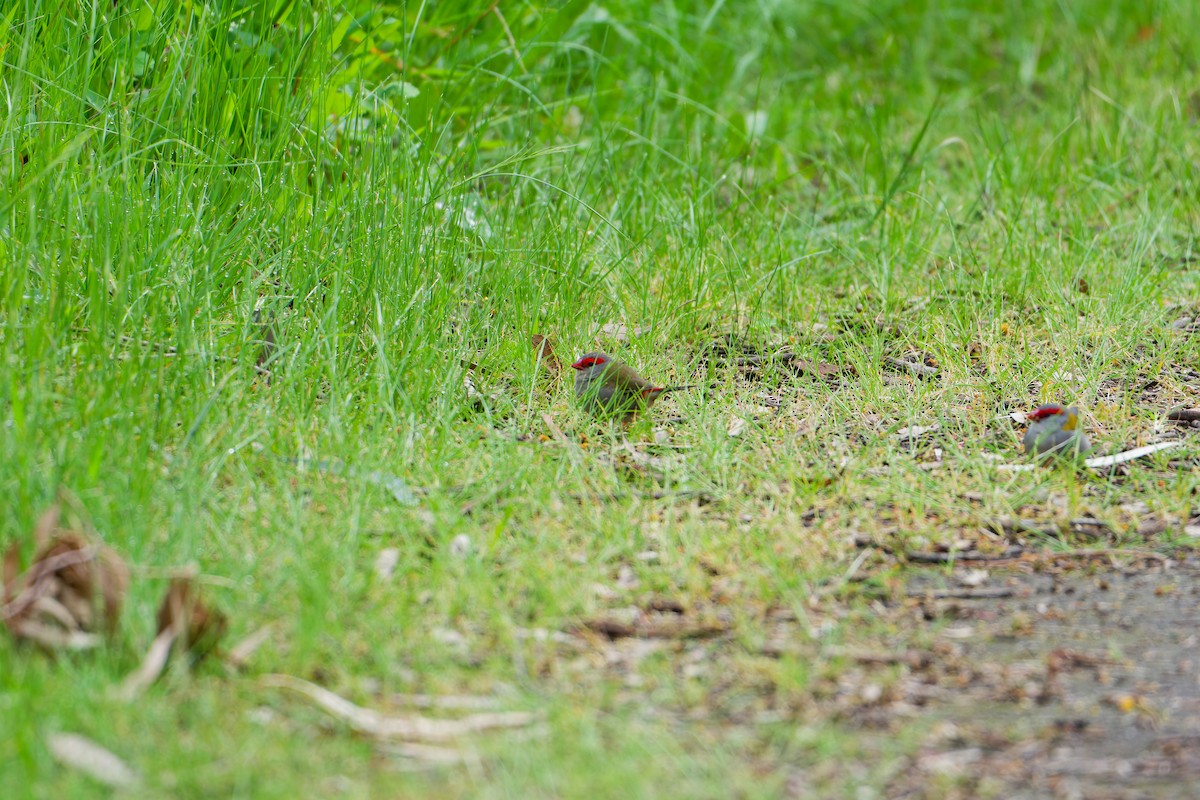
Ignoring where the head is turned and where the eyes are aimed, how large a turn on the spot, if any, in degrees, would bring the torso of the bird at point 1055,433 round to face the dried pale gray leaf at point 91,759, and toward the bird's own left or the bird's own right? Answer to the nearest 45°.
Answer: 0° — it already faces it

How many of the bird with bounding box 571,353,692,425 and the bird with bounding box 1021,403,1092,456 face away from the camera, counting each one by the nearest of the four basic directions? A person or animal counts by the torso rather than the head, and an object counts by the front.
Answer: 0

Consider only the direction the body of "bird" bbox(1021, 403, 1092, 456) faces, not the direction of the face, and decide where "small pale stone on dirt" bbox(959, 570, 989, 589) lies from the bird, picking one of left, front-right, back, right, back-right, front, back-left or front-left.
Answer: front-left

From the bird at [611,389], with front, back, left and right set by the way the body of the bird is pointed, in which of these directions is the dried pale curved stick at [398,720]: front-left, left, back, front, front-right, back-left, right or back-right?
left

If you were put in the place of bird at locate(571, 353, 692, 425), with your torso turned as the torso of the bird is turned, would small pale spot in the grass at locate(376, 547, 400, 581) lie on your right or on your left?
on your left

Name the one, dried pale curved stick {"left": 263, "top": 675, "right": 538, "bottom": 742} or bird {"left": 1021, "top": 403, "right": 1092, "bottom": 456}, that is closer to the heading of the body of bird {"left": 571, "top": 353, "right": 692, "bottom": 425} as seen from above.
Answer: the dried pale curved stick

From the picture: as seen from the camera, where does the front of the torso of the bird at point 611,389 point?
to the viewer's left

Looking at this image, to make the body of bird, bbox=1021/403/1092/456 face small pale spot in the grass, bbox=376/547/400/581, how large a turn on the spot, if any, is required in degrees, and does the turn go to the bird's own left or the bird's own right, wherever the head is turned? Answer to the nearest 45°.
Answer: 0° — it already faces it

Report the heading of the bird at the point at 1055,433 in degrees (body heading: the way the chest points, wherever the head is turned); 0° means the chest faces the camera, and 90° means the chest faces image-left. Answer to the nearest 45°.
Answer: approximately 45°

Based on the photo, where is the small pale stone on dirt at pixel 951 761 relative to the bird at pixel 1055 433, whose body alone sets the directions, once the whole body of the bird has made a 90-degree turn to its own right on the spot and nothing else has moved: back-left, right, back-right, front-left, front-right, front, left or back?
back-left

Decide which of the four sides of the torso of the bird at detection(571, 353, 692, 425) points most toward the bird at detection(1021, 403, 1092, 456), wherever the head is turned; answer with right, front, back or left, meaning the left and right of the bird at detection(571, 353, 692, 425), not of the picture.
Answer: back

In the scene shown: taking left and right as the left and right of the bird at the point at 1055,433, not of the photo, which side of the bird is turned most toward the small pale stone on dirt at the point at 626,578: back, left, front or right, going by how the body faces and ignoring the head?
front

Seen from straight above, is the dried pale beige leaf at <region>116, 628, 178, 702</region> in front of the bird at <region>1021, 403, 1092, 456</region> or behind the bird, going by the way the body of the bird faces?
in front

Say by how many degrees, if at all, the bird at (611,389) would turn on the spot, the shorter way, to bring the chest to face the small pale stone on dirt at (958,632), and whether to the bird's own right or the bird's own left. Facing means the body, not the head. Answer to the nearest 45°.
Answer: approximately 135° to the bird's own left

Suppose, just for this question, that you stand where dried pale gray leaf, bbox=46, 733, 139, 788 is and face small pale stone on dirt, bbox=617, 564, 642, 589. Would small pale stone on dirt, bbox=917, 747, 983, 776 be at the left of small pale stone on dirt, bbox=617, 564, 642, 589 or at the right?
right

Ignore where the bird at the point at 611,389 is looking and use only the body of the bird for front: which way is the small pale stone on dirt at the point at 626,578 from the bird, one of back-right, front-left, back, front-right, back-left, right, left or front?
left
